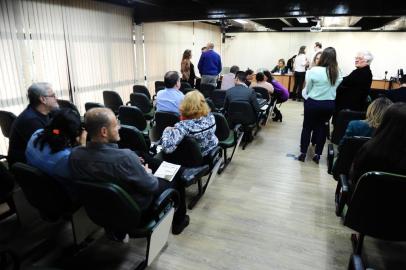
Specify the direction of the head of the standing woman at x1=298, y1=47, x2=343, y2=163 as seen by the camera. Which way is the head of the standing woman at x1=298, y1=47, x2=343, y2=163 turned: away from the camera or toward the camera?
away from the camera

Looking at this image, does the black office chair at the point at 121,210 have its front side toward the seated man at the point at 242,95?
yes

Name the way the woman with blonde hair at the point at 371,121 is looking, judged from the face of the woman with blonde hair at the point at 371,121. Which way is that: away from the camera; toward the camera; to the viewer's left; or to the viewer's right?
away from the camera

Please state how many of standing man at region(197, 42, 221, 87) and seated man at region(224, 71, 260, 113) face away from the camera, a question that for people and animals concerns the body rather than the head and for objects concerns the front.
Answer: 2

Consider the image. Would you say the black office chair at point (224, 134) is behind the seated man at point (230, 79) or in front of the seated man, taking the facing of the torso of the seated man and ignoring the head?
behind

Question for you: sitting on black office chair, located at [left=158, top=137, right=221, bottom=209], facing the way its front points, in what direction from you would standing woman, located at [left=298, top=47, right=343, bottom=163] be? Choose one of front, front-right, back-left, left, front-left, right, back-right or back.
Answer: front

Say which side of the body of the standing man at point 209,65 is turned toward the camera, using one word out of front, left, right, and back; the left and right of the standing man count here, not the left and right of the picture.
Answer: back

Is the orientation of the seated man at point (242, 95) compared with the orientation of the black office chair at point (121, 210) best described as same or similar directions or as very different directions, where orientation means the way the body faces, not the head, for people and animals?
same or similar directions

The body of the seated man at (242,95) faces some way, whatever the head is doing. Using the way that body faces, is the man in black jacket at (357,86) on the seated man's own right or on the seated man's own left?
on the seated man's own right

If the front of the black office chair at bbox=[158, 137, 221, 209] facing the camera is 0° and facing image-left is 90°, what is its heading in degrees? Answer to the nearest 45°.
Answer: approximately 225°

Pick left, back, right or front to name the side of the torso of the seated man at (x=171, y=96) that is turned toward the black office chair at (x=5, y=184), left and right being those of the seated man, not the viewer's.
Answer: back

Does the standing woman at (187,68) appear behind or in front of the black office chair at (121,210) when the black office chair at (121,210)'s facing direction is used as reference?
in front

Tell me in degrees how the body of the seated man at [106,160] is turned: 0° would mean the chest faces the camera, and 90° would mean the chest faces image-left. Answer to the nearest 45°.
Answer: approximately 225°

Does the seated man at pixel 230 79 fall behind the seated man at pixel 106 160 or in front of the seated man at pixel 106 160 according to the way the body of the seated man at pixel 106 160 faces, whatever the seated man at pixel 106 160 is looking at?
in front

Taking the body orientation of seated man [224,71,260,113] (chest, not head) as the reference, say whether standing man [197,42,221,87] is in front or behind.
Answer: in front

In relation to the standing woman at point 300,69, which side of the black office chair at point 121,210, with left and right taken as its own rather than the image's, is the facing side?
front

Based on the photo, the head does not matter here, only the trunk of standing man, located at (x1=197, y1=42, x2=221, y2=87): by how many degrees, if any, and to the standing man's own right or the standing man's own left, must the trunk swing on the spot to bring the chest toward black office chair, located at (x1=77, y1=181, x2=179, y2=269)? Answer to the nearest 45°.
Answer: approximately 180°

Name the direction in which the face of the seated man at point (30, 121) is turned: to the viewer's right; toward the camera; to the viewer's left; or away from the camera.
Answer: to the viewer's right

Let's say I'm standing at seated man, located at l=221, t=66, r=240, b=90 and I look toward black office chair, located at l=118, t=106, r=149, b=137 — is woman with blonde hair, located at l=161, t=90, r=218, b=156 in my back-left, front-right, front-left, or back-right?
front-left
